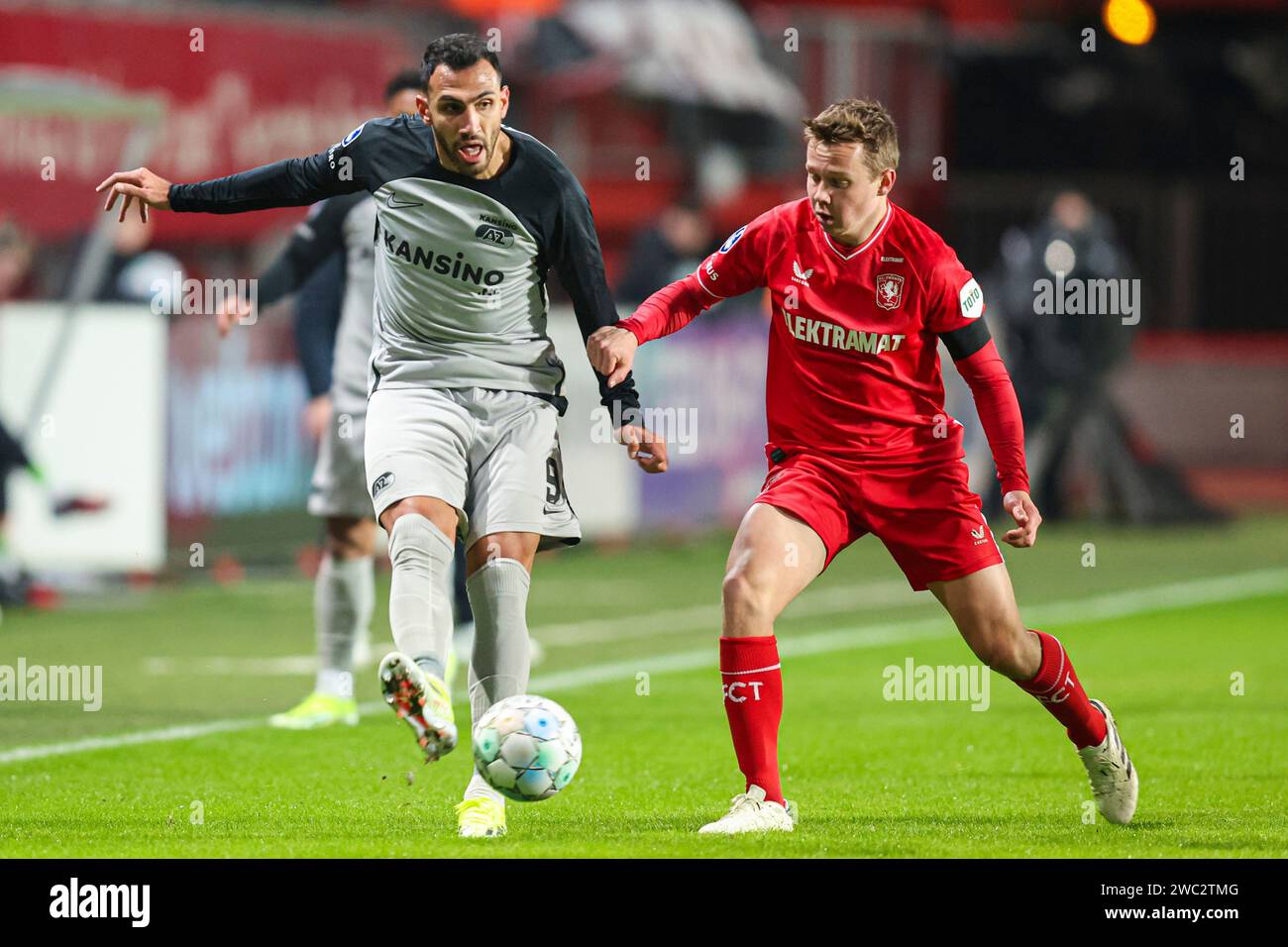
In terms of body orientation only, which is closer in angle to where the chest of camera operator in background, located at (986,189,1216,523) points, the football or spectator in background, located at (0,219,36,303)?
the football

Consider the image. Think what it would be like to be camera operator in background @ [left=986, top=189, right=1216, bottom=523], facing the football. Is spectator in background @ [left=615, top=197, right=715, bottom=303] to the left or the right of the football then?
right

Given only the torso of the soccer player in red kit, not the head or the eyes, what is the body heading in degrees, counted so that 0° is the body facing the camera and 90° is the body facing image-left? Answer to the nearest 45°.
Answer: approximately 45°

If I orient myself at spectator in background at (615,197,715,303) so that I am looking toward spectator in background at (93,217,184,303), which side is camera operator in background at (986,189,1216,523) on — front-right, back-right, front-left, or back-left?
back-left

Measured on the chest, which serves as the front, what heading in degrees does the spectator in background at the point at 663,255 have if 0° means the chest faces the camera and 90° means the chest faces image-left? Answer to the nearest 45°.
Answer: approximately 0°

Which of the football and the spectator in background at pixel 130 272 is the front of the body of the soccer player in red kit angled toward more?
the football

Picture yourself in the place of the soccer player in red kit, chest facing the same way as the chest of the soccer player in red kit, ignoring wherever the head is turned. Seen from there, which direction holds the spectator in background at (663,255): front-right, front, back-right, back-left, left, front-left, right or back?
back-right
